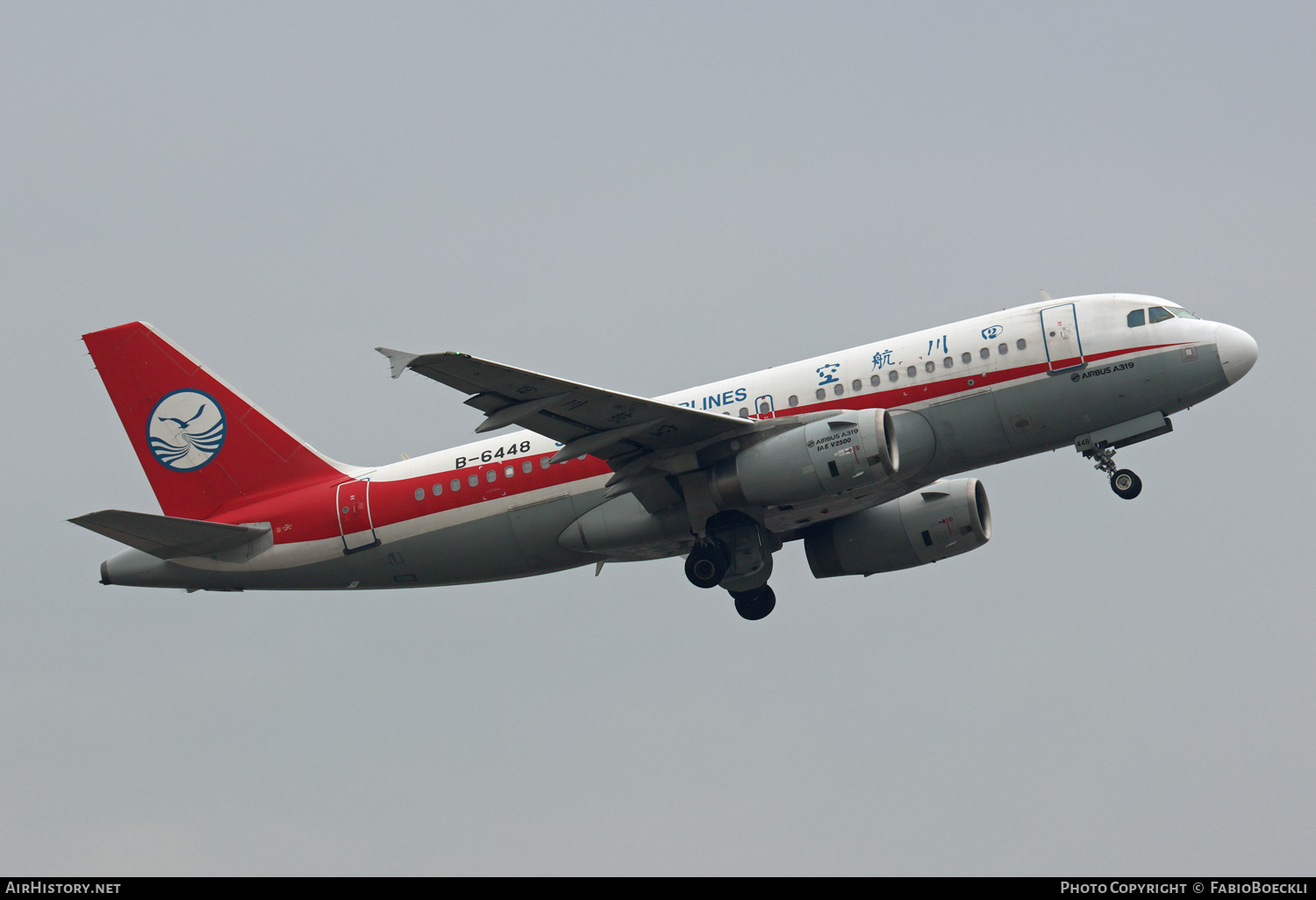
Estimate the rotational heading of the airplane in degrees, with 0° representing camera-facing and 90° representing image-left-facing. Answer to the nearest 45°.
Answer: approximately 270°
